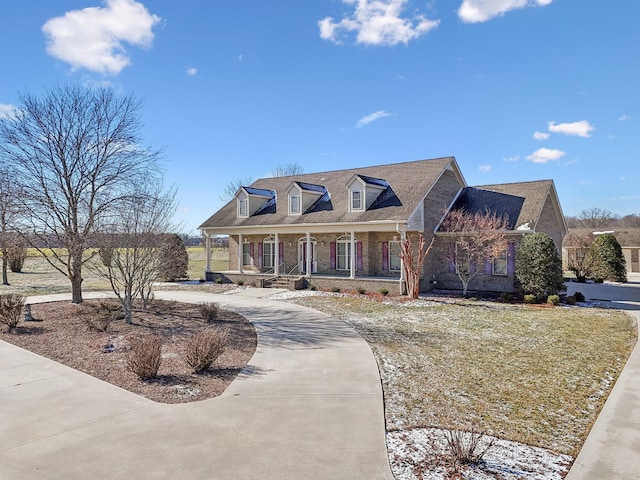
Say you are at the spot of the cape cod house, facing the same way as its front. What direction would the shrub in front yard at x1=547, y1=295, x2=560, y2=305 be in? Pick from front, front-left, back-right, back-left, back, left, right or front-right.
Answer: left

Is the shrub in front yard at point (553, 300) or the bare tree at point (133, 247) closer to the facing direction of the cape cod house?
the bare tree

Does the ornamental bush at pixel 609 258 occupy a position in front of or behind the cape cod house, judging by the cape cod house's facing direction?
behind

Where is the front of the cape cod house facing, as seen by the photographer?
facing the viewer and to the left of the viewer

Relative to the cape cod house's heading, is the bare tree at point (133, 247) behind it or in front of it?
in front

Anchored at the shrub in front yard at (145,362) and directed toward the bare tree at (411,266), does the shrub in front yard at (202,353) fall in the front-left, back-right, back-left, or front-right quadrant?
front-right

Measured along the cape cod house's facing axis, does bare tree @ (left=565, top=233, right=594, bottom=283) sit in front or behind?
behind
